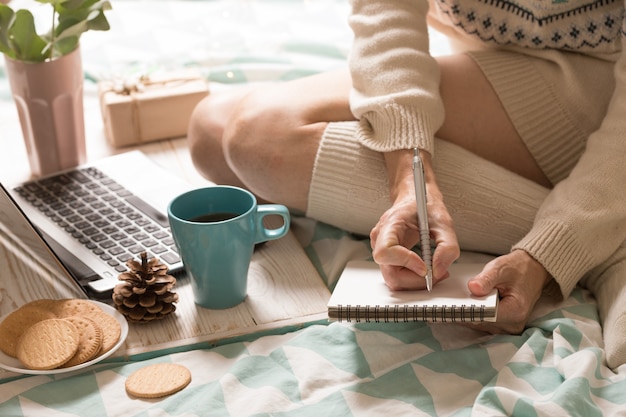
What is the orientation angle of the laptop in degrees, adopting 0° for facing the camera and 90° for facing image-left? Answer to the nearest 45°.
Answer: approximately 225°

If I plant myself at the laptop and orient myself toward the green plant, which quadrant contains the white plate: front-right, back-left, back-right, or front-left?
back-left
